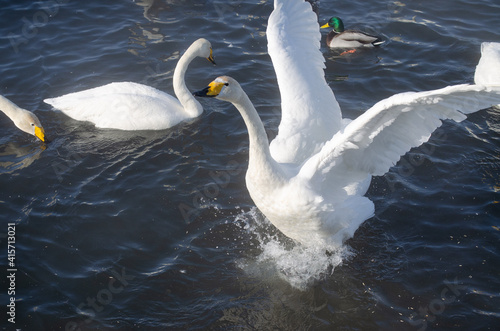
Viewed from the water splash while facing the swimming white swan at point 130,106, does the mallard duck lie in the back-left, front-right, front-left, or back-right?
front-right

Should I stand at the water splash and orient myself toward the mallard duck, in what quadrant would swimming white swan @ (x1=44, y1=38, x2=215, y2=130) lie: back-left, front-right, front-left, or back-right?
front-left

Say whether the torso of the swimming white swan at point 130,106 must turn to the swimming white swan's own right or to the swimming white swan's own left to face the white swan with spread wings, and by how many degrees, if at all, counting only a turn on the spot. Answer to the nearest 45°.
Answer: approximately 45° to the swimming white swan's own right

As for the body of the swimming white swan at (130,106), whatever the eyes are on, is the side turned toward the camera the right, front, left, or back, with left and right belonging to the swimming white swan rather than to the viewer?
right

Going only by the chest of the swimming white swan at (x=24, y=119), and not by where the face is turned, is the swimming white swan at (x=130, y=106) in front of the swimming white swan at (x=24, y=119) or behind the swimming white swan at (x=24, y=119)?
in front

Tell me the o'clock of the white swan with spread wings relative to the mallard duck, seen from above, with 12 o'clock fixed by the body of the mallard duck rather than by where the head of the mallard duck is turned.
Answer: The white swan with spread wings is roughly at 9 o'clock from the mallard duck.

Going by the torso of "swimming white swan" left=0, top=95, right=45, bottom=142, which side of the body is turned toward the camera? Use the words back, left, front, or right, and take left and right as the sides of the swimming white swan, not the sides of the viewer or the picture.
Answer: right

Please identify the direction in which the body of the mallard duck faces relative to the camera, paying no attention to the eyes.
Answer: to the viewer's left

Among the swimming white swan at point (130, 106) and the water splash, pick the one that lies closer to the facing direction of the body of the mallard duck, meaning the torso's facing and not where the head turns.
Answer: the swimming white swan

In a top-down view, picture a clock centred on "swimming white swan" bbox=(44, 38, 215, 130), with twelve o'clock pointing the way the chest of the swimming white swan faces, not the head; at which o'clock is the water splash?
The water splash is roughly at 2 o'clock from the swimming white swan.

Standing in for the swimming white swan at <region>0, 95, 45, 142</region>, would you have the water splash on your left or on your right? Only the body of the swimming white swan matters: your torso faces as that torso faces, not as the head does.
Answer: on your right

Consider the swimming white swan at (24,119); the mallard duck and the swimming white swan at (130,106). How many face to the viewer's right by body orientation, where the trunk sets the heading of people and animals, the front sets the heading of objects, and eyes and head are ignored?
2

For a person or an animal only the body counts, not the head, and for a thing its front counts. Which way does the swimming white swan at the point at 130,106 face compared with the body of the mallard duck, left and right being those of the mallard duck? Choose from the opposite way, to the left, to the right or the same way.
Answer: the opposite way

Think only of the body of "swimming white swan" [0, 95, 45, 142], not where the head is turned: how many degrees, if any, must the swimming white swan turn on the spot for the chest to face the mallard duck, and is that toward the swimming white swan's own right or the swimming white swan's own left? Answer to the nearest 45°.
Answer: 0° — it already faces it

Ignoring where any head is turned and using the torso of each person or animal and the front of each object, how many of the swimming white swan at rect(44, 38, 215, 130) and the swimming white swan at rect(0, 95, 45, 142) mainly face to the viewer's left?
0

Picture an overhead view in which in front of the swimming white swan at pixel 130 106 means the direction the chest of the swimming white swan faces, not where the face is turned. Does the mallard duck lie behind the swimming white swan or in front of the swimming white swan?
in front
